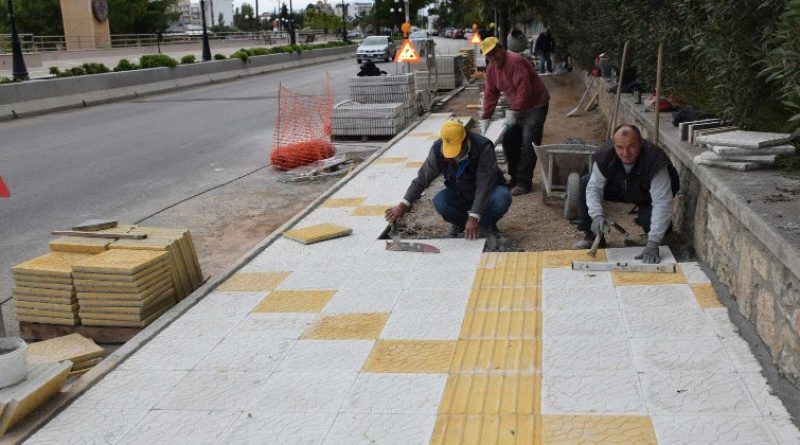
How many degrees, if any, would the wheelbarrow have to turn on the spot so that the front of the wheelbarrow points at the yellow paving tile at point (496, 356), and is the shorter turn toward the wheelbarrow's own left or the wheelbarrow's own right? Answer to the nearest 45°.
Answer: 0° — it already faces it

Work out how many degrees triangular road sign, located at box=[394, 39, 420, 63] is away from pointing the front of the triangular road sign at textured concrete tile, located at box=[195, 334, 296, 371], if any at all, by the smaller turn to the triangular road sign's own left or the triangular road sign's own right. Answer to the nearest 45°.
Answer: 0° — it already faces it

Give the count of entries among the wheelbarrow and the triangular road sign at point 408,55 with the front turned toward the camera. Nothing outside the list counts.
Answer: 2

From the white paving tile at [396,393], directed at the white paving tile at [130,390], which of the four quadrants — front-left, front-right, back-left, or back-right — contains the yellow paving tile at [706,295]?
back-right

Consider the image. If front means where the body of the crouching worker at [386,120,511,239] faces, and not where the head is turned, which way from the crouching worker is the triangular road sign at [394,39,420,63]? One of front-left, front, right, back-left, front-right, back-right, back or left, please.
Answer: back-right

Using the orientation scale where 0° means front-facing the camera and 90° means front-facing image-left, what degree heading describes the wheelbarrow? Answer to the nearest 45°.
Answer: approximately 0°

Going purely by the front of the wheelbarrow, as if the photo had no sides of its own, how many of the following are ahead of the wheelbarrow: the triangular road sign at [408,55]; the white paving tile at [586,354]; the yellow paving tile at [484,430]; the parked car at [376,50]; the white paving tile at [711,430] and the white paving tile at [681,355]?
4

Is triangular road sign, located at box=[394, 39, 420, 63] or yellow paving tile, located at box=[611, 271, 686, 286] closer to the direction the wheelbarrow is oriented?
the yellow paving tile

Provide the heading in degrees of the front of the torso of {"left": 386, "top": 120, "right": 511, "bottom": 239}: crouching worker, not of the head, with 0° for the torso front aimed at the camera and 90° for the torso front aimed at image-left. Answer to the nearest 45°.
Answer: approximately 45°

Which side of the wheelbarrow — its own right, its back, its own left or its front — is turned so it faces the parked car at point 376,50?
back
